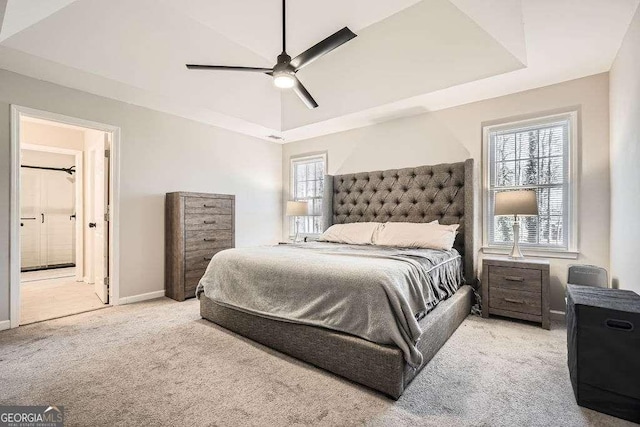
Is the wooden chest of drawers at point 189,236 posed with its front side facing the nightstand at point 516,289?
yes

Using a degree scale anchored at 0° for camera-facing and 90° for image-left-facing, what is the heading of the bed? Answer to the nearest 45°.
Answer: approximately 45°

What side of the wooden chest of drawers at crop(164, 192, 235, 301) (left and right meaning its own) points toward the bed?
front

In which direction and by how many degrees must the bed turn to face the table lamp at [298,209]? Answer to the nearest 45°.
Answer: approximately 135° to its right

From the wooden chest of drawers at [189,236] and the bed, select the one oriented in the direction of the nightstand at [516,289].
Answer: the wooden chest of drawers

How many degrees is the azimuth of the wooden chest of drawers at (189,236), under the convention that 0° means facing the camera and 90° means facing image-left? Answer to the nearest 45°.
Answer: approximately 315°

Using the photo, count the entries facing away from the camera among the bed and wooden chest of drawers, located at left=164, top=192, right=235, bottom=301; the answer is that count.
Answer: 0

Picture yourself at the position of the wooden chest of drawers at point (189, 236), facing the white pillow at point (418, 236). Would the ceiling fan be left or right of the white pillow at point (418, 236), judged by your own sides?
right

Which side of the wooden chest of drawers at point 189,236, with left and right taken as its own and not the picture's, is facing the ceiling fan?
front

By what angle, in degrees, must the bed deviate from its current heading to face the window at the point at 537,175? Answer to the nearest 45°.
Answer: approximately 180°

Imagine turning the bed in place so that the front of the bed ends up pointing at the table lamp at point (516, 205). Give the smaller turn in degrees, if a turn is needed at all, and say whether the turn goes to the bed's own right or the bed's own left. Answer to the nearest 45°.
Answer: approximately 180°

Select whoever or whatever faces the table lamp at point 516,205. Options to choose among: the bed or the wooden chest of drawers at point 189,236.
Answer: the wooden chest of drawers

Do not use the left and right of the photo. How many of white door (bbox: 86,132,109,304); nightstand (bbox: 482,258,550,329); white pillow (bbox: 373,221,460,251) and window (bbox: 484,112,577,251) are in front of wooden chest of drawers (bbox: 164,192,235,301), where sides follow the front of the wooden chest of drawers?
3

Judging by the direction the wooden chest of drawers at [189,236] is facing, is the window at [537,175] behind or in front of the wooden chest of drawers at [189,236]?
in front
